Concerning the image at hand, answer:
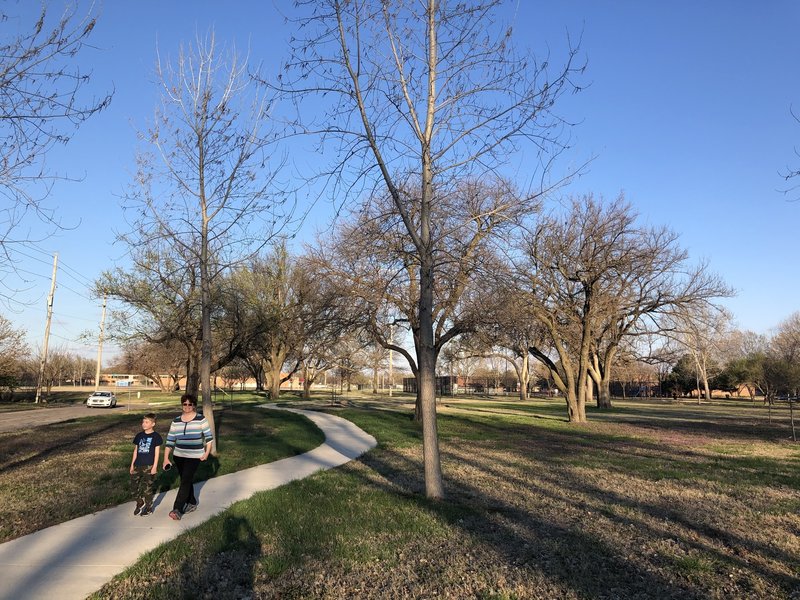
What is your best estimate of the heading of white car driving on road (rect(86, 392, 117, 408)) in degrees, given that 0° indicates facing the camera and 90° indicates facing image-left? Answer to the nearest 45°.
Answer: approximately 45°

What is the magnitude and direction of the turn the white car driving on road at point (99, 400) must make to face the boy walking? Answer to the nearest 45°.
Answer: approximately 45° to its left
